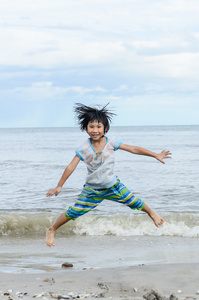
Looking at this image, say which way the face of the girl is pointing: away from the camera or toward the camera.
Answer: toward the camera

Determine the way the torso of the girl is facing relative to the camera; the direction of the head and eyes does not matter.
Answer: toward the camera

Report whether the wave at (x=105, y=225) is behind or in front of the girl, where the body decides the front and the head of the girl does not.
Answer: behind
